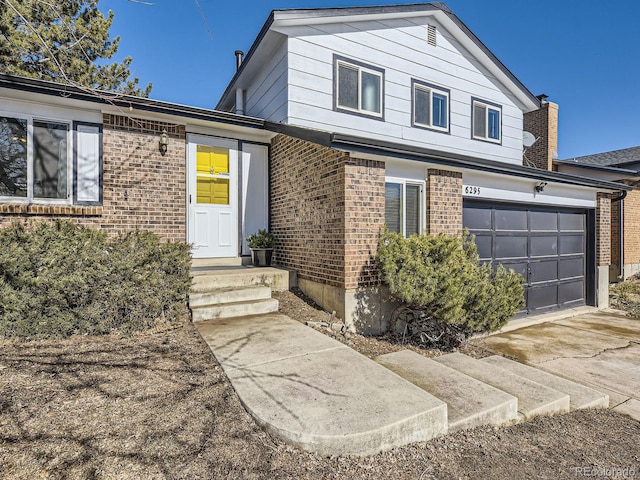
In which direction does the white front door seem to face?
toward the camera

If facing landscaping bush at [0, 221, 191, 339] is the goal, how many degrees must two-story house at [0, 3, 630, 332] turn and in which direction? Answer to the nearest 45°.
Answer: approximately 90° to its right

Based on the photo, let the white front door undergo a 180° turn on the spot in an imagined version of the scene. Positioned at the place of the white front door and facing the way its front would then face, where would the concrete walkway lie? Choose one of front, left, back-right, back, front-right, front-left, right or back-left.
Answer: back

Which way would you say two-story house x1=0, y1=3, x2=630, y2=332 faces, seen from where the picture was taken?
facing the viewer and to the right of the viewer

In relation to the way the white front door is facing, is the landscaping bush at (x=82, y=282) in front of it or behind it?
in front

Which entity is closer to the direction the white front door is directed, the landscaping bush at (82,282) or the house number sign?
the landscaping bush
